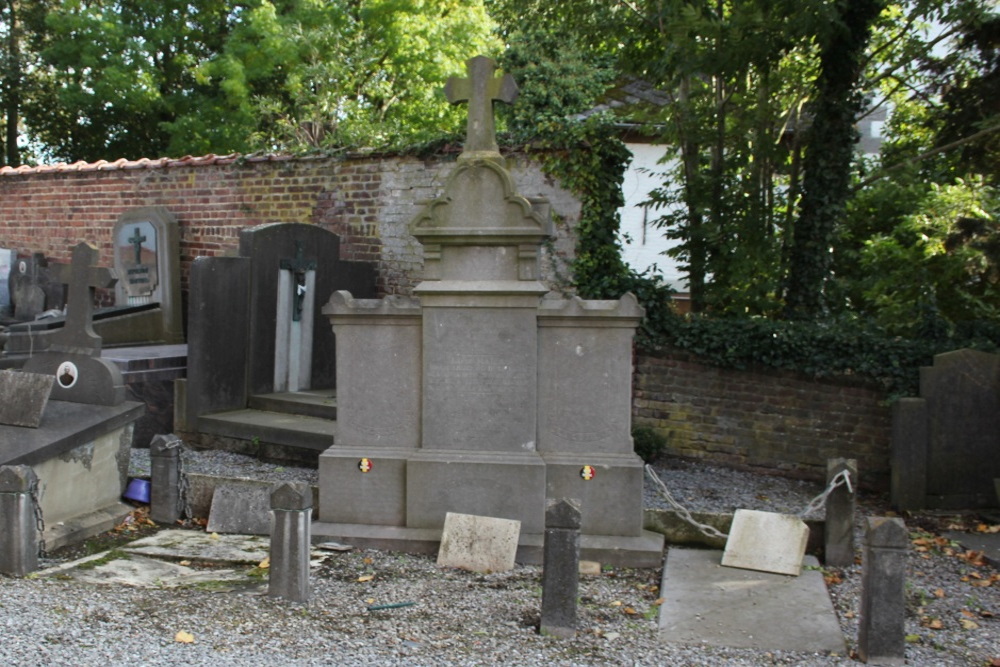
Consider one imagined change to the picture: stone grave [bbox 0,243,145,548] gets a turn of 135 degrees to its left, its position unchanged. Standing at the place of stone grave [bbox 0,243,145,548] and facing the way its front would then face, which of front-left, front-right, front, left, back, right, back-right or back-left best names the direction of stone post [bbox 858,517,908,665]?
front-right

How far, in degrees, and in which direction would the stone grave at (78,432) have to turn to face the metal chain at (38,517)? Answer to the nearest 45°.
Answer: approximately 45° to its left

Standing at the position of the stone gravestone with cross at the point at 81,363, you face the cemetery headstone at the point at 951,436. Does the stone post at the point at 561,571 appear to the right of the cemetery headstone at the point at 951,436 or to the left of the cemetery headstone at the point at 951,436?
right

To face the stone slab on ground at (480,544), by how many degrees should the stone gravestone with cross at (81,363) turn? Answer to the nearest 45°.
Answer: approximately 90° to its left

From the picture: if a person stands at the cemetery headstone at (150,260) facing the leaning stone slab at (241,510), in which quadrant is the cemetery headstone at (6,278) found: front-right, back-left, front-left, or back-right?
back-right

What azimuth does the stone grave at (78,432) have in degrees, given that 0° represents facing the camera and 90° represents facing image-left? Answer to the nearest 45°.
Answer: approximately 45°

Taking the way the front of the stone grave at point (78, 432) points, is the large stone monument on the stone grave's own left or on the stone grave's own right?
on the stone grave's own left

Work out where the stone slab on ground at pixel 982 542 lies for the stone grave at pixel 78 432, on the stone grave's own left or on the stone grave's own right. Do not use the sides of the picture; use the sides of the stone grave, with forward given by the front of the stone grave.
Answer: on the stone grave's own left

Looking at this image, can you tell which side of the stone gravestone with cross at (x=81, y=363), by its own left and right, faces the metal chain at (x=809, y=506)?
left

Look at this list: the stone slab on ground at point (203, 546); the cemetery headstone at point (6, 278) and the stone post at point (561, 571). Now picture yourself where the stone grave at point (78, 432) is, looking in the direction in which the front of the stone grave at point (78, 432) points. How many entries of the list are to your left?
2

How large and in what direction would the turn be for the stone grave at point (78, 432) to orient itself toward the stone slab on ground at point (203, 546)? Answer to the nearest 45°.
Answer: approximately 90° to its left

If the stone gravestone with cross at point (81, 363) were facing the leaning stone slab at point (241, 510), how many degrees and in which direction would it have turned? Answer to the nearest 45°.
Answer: approximately 90° to its left

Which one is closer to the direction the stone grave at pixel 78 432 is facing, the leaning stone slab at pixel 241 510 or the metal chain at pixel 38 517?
the metal chain
